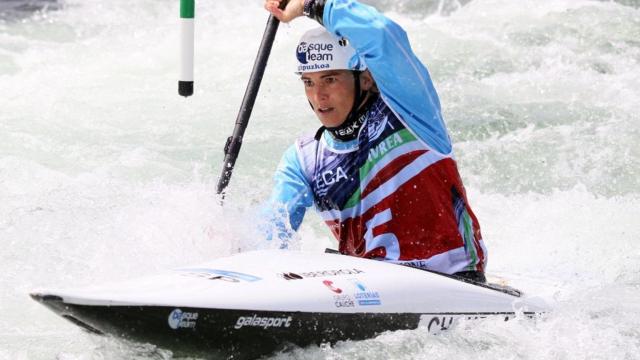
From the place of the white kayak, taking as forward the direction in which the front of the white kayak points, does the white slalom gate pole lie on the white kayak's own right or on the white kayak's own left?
on the white kayak's own right

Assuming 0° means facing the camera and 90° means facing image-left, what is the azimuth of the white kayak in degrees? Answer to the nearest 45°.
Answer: approximately 45°
